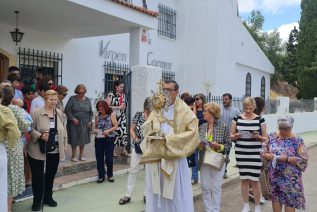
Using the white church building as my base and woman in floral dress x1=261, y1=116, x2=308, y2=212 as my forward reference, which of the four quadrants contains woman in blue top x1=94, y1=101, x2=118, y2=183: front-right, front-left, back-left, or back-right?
front-right

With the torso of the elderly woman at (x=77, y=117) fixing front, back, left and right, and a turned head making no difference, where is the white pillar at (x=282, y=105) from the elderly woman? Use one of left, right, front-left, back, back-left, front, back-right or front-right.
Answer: back-left

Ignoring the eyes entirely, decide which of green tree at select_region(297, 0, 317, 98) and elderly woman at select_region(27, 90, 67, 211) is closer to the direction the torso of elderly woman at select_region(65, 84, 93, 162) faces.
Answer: the elderly woman

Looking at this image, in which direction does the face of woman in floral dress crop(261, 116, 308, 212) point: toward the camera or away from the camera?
toward the camera

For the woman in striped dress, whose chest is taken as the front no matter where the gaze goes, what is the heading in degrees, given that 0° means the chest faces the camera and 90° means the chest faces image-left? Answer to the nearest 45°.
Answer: approximately 0°

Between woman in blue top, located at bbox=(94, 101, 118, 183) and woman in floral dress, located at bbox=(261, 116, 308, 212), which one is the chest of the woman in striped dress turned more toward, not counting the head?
the woman in floral dress

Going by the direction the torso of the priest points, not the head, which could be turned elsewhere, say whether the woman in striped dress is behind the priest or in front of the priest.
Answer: behind

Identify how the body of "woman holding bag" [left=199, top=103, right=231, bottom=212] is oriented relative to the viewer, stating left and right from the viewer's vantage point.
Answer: facing the viewer and to the left of the viewer

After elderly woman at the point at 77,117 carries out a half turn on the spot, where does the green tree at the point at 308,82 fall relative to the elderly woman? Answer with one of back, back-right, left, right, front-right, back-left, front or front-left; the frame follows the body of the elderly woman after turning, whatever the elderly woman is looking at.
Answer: front-right

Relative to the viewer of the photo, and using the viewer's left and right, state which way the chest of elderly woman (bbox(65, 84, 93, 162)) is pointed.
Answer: facing the viewer

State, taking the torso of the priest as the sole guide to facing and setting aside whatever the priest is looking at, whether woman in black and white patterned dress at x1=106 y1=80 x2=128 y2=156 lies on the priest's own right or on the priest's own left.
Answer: on the priest's own right

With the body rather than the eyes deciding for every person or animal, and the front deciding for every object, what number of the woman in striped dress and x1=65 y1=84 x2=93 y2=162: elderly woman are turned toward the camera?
2

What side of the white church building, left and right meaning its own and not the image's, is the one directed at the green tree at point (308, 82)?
left
